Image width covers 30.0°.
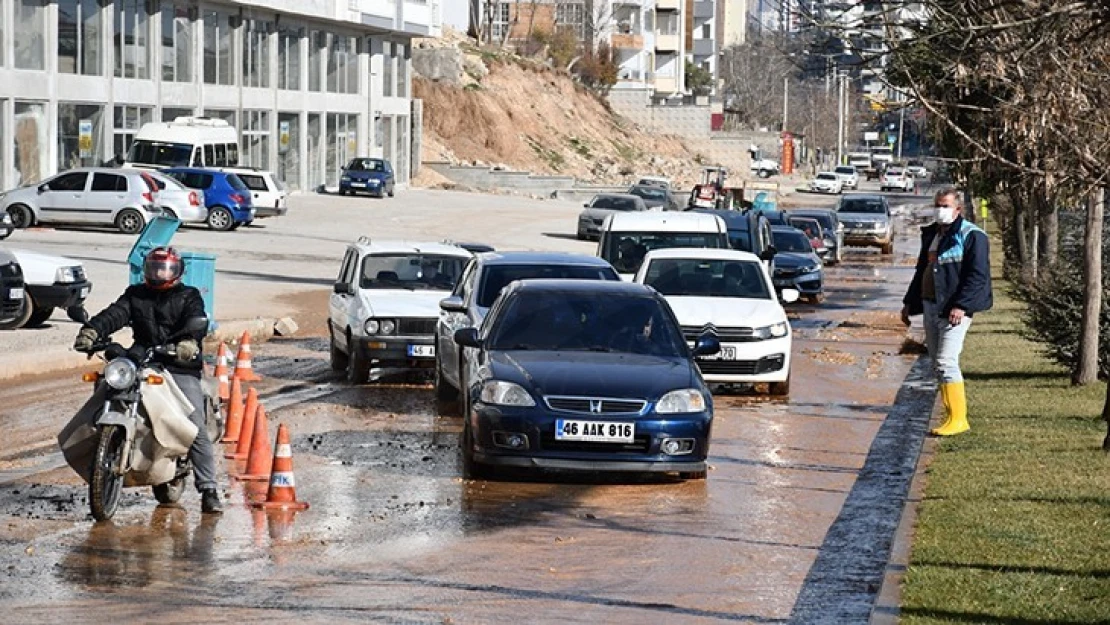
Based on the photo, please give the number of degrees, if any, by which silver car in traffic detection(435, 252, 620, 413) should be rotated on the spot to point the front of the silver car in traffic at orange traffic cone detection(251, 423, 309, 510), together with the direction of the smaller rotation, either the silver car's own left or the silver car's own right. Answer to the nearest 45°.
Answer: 0° — it already faces it

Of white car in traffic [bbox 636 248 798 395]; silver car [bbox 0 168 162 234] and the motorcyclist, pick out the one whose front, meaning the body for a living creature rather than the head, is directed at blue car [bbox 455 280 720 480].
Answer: the white car in traffic

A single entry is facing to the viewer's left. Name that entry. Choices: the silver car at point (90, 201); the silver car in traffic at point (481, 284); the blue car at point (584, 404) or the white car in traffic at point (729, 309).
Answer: the silver car at point (90, 201)

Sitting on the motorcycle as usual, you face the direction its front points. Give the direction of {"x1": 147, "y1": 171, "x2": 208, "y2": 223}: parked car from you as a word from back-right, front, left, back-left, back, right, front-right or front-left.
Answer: back-right

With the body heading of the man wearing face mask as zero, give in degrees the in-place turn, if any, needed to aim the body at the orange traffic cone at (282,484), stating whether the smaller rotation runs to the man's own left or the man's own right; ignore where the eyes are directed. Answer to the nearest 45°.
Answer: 0° — they already face it

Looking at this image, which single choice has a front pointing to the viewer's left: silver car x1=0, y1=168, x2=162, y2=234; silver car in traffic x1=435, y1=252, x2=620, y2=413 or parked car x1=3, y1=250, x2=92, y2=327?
the silver car x1=0, y1=168, x2=162, y2=234

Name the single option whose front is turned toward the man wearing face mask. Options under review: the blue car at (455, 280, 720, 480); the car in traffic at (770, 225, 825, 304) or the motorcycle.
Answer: the car in traffic

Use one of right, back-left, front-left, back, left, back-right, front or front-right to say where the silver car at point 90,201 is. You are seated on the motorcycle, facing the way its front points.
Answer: back-right

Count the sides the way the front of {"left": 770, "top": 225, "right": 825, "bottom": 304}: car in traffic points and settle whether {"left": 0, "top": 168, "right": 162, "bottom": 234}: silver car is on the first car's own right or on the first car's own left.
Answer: on the first car's own right

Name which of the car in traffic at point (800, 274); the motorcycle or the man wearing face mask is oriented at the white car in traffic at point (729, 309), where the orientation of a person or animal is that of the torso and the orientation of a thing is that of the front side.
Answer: the car in traffic at point (800, 274)

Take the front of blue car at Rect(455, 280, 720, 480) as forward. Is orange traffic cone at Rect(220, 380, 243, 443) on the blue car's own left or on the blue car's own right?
on the blue car's own right

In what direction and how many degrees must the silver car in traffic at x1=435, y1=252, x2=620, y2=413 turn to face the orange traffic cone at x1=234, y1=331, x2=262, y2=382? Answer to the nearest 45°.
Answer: approximately 90° to its right

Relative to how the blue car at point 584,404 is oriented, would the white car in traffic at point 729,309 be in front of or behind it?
behind

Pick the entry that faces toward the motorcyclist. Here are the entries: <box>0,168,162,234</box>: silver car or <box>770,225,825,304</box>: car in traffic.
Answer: the car in traffic
